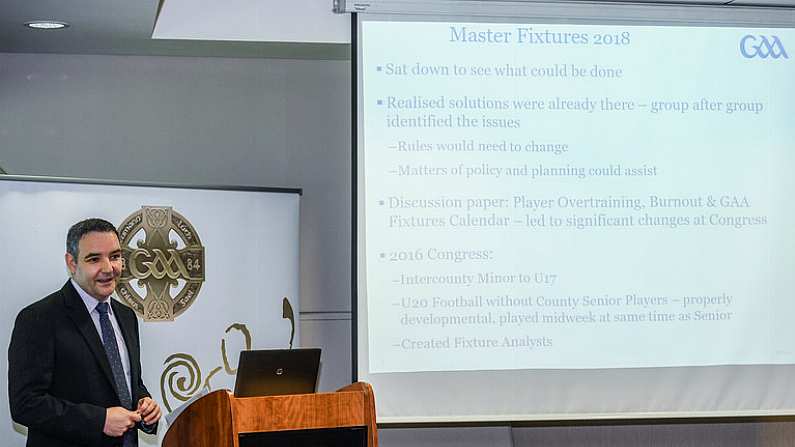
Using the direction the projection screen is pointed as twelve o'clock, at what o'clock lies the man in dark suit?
The man in dark suit is roughly at 2 o'clock from the projection screen.
